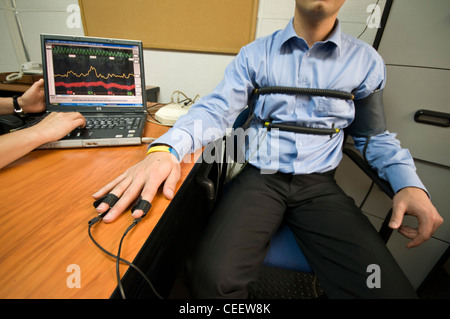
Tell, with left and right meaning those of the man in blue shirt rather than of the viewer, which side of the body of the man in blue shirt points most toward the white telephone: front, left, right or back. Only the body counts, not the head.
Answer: right

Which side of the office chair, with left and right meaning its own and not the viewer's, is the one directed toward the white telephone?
right

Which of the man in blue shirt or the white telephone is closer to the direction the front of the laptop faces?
the man in blue shirt

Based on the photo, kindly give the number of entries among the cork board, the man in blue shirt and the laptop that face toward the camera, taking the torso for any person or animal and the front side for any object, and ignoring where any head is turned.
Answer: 3

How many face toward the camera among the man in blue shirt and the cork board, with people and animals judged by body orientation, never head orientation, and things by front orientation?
2

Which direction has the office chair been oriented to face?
toward the camera

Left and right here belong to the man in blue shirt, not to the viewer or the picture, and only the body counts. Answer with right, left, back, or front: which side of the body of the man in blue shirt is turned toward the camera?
front

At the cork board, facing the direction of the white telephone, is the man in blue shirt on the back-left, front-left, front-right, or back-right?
back-left

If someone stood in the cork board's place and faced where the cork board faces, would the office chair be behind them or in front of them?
in front

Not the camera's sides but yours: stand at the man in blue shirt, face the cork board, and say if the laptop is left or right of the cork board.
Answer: left

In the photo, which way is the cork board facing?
toward the camera

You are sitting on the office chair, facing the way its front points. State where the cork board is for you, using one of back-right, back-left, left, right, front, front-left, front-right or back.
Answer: back-right

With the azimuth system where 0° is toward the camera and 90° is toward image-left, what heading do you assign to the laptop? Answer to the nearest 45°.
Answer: approximately 0°
